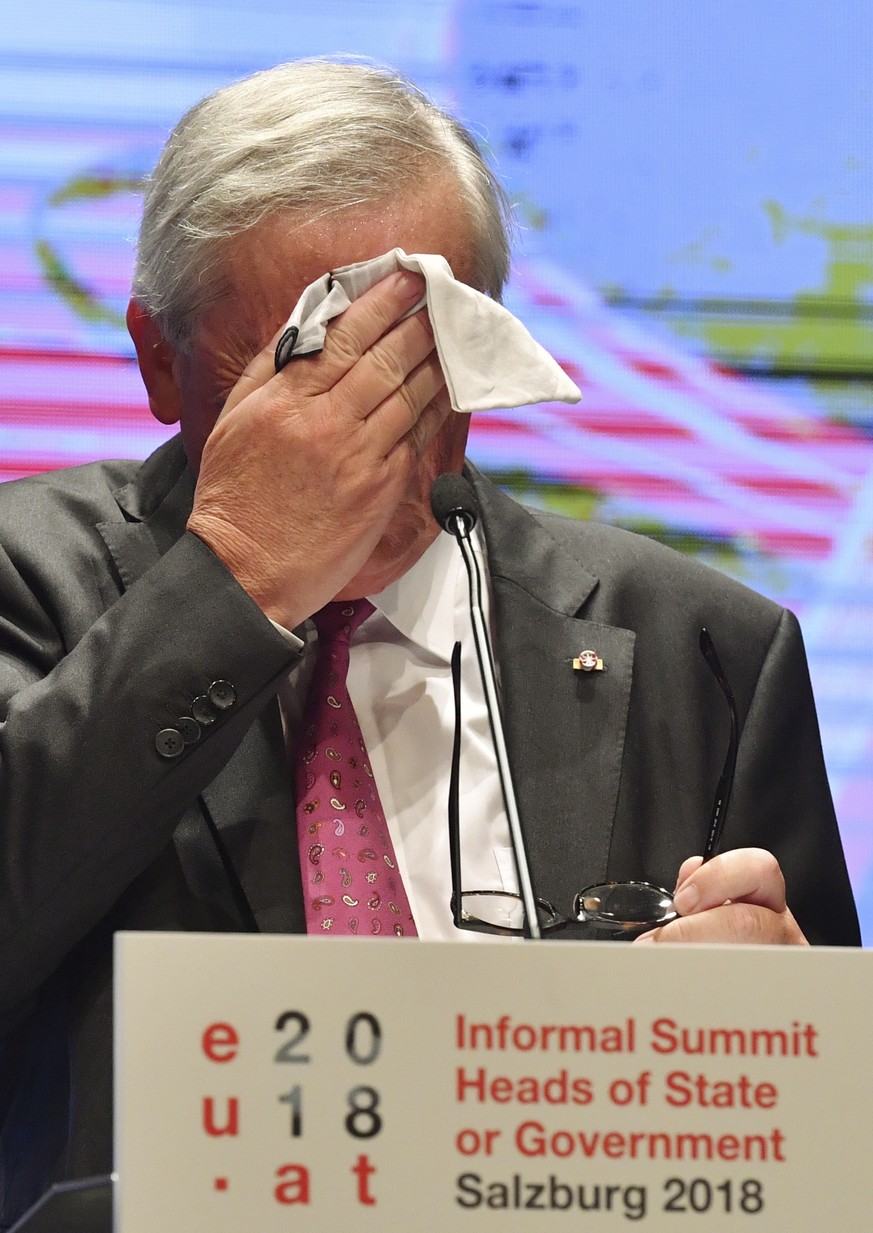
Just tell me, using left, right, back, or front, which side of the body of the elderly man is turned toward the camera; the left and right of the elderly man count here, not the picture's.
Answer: front

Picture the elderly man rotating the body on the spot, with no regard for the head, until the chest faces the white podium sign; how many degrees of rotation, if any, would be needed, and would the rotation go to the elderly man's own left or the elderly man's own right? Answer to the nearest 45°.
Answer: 0° — they already face it

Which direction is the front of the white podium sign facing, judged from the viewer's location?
facing the viewer

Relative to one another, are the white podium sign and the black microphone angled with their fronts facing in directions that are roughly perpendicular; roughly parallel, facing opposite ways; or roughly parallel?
roughly parallel, facing opposite ways

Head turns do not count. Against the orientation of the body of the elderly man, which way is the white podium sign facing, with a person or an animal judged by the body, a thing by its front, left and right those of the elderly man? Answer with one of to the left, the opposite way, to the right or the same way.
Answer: the same way

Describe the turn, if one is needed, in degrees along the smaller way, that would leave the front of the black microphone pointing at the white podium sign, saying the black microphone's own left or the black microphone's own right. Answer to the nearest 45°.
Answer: approximately 180°

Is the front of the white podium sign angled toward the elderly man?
no

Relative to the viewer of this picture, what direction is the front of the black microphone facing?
facing away from the viewer

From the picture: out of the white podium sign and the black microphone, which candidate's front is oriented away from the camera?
the black microphone

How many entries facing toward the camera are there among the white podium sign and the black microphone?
1

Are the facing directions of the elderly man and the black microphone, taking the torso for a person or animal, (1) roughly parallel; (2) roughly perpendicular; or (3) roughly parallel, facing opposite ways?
roughly parallel, facing opposite ways
